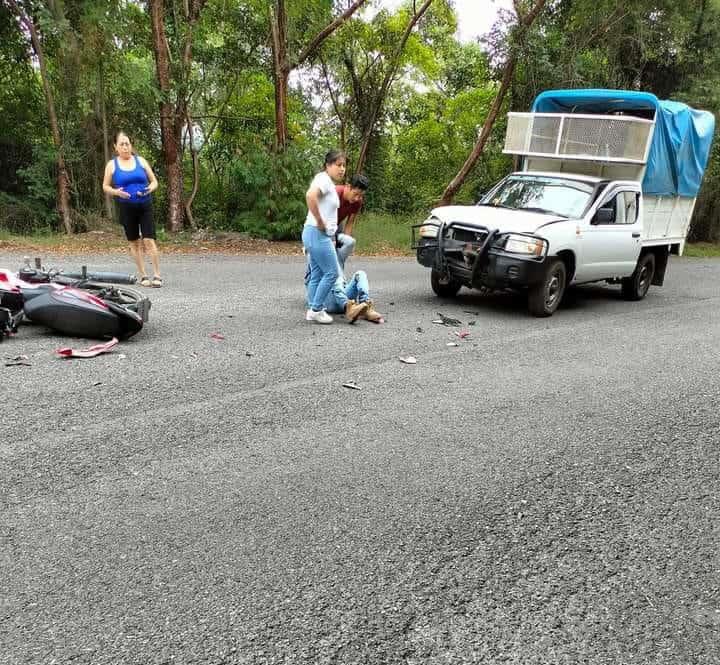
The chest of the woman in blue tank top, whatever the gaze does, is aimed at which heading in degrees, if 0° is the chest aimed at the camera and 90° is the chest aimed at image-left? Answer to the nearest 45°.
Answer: approximately 0°

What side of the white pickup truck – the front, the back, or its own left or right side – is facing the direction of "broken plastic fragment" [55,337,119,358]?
front

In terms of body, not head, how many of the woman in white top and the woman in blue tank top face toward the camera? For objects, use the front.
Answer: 1

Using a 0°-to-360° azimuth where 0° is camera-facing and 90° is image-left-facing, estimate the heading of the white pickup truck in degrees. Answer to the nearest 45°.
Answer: approximately 45°

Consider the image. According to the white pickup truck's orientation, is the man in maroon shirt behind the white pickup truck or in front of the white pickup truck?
in front

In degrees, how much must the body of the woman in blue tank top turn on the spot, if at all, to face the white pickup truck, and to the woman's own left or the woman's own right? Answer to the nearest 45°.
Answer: approximately 90° to the woman's own left

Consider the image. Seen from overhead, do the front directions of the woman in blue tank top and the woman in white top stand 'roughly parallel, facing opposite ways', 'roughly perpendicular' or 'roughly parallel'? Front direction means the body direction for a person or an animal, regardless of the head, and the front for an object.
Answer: roughly perpendicular

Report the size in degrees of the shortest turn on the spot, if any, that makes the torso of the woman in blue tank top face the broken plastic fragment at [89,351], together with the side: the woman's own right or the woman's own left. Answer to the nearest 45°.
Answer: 0° — they already face it

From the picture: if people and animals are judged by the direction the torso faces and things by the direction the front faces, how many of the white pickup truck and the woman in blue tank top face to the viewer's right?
0

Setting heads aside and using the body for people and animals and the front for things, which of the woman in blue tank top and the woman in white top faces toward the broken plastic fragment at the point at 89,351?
the woman in blue tank top
